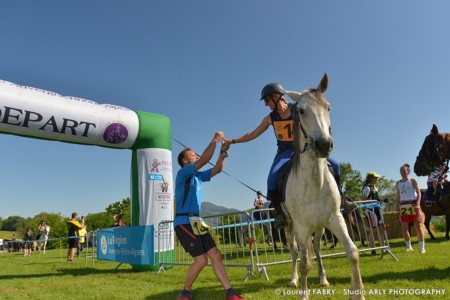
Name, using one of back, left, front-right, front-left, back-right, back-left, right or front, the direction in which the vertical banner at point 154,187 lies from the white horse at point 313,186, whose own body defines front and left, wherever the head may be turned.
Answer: back-right

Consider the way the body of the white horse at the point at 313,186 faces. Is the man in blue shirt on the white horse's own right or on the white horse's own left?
on the white horse's own right

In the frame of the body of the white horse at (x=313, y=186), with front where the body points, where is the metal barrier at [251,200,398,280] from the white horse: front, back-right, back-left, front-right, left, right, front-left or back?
back

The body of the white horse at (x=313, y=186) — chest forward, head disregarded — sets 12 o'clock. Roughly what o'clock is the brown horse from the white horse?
The brown horse is roughly at 7 o'clock from the white horse.

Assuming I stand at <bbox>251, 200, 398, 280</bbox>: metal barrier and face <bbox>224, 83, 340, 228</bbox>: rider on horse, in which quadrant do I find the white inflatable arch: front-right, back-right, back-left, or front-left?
front-right

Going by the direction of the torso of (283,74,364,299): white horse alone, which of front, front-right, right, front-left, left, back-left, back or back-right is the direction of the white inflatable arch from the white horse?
back-right

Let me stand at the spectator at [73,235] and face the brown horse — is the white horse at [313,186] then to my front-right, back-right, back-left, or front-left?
front-right

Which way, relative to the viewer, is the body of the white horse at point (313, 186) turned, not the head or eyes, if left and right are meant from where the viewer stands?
facing the viewer

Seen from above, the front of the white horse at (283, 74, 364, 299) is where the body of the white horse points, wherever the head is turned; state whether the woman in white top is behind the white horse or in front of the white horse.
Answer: behind
